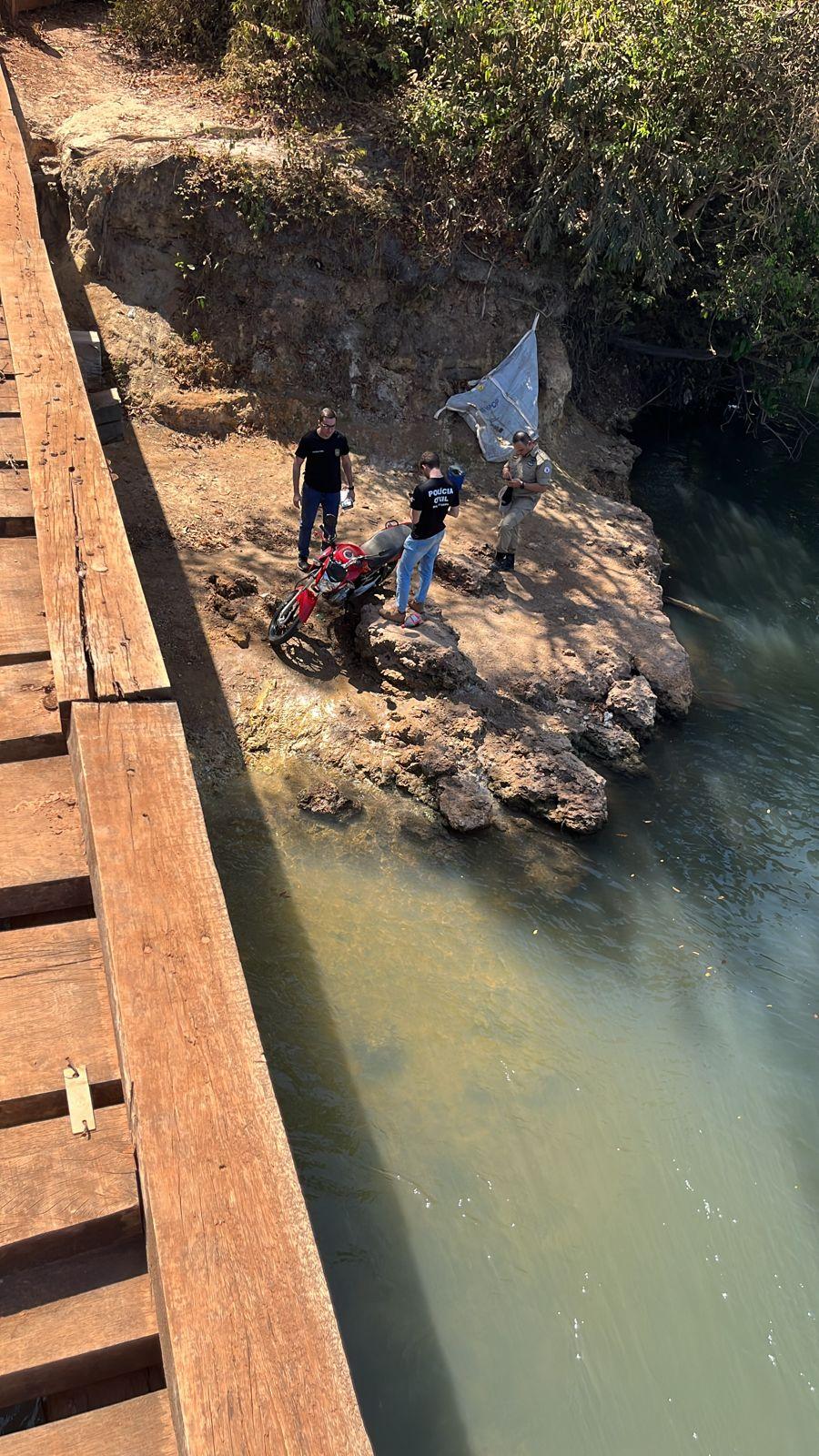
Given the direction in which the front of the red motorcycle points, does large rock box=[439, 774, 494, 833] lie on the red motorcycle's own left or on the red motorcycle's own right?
on the red motorcycle's own left

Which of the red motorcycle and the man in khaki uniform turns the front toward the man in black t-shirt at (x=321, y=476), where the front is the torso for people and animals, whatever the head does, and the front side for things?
the man in khaki uniform

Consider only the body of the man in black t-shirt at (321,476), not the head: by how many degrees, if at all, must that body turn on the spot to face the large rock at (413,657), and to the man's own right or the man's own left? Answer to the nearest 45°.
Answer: approximately 45° to the man's own left

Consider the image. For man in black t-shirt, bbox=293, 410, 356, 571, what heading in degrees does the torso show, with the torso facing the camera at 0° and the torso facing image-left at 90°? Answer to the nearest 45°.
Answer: approximately 0°

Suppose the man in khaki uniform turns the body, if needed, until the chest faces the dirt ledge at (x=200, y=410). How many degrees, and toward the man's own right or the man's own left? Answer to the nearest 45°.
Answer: approximately 45° to the man's own right

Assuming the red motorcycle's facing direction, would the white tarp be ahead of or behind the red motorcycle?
behind

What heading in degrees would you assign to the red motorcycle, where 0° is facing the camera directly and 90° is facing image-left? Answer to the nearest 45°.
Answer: approximately 45°

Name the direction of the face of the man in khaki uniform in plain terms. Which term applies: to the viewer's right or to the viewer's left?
to the viewer's left

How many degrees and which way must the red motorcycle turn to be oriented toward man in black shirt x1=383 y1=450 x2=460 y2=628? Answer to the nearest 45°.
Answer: approximately 135° to its left

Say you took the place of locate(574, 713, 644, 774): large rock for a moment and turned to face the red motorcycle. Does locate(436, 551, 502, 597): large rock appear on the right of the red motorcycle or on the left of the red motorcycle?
right

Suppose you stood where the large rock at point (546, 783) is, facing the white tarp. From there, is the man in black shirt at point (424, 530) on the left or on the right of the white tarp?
left

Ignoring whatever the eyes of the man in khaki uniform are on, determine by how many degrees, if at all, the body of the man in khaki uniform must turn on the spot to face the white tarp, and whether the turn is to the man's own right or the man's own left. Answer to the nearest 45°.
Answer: approximately 135° to the man's own right
